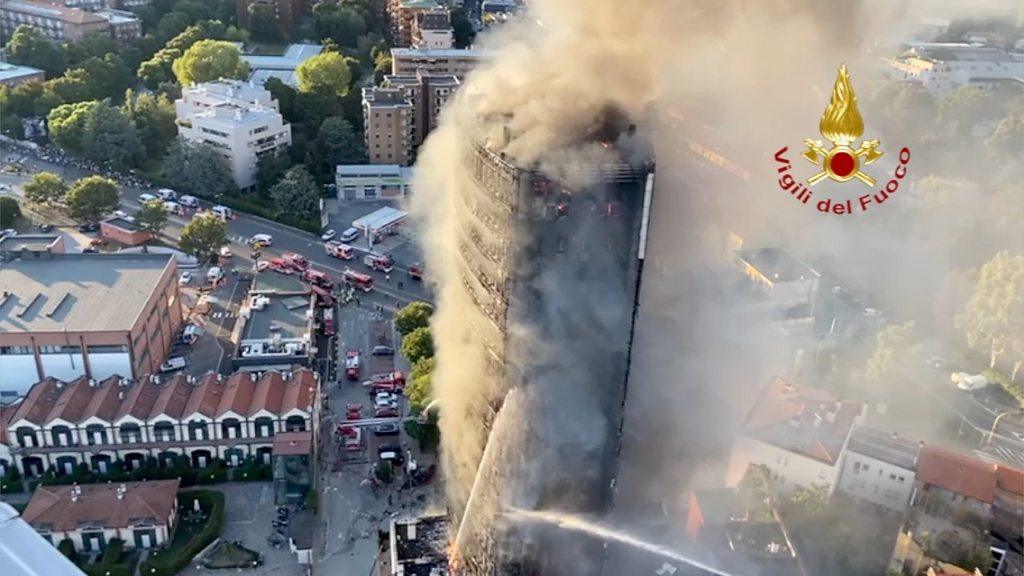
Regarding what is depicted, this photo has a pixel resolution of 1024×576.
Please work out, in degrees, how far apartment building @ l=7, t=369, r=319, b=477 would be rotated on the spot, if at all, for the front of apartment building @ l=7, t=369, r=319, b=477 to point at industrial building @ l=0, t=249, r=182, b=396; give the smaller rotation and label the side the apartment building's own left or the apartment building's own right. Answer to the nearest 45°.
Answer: approximately 180°

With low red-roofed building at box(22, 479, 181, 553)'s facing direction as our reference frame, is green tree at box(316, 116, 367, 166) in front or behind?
behind

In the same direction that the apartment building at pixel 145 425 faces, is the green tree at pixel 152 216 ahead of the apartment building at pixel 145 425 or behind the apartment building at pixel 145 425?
behind

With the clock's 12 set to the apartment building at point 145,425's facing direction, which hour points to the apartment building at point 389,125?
the apartment building at point 389,125 is roughly at 7 o'clock from the apartment building at point 145,425.

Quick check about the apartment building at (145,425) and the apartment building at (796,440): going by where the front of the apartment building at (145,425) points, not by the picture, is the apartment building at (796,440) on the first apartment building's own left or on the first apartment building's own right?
on the first apartment building's own left

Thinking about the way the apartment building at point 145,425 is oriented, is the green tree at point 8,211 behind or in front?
behind

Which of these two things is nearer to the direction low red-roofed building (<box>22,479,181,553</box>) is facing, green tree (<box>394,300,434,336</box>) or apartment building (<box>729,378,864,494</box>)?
the apartment building

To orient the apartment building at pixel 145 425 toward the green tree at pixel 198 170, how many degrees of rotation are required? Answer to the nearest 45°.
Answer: approximately 180°

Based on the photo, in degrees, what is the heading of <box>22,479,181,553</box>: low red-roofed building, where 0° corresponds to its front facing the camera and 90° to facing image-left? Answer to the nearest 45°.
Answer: approximately 0°

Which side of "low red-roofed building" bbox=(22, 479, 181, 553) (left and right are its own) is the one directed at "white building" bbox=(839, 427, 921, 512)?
left

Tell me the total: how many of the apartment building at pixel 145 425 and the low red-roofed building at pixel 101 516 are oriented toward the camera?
2

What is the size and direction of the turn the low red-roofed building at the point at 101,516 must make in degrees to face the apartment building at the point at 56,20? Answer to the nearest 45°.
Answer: approximately 180°

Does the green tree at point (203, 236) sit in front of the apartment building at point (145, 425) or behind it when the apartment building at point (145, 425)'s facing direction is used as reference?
behind

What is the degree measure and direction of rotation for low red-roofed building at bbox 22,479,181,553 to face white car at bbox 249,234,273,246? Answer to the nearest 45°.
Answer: approximately 135° to its left

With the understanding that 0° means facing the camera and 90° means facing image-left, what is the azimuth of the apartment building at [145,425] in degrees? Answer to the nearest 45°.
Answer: approximately 0°
